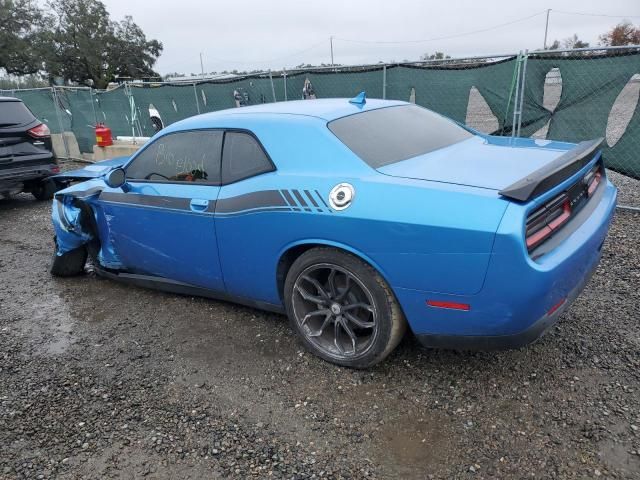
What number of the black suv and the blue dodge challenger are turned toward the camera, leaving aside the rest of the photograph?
0

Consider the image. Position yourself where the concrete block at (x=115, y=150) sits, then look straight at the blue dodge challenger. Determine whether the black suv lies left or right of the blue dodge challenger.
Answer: right

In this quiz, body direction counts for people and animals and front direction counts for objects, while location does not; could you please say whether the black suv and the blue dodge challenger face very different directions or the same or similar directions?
same or similar directions

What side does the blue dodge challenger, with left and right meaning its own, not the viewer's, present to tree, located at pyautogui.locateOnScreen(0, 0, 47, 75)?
front

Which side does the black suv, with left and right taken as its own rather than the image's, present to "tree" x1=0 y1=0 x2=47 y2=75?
front

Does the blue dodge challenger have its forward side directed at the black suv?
yes

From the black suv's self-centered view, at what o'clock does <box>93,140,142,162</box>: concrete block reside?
The concrete block is roughly at 1 o'clock from the black suv.

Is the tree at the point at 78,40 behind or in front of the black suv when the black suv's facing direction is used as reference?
in front

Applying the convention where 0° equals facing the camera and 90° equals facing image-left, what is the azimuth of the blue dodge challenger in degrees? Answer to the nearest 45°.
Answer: approximately 135°

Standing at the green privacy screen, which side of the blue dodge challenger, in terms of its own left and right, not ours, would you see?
right

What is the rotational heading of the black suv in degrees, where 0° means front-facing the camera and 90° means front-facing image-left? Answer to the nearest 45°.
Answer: approximately 180°

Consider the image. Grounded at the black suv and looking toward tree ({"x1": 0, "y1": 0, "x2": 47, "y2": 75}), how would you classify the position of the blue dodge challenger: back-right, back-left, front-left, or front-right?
back-right

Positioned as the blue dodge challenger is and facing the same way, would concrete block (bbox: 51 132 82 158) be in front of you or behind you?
in front

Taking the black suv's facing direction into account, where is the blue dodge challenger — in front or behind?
behind
